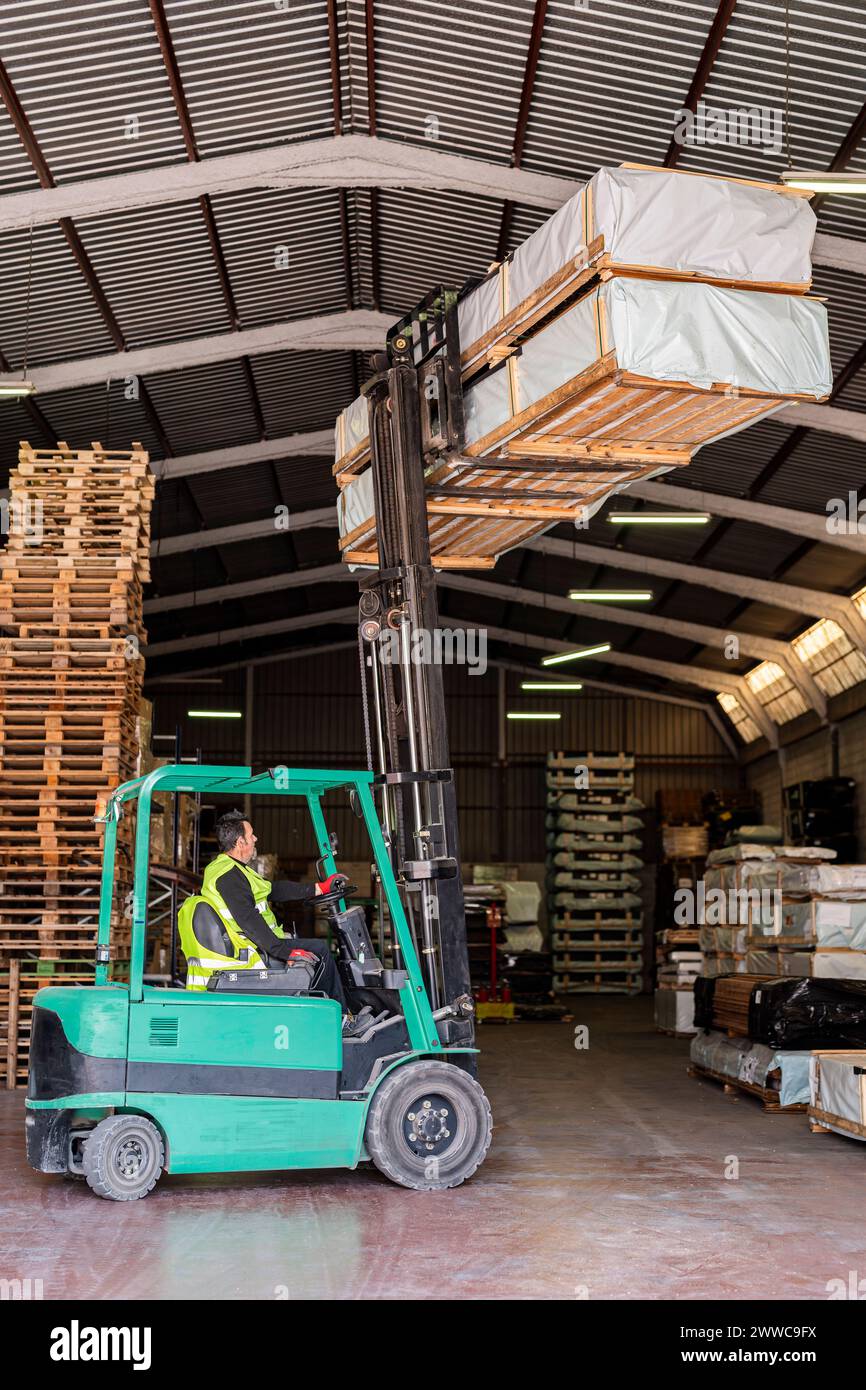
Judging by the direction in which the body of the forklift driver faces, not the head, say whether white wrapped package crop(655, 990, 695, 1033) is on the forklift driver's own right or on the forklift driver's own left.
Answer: on the forklift driver's own left

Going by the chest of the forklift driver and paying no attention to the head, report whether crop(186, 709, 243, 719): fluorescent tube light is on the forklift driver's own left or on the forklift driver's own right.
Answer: on the forklift driver's own left

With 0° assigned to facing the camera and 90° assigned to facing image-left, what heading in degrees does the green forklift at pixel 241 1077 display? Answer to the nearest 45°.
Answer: approximately 270°

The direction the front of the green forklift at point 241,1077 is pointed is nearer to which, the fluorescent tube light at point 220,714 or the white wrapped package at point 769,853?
the white wrapped package

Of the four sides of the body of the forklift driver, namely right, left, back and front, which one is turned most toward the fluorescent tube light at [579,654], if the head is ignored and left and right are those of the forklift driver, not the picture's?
left

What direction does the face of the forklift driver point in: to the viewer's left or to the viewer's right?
to the viewer's right

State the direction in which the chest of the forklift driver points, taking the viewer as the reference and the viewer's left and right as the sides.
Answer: facing to the right of the viewer

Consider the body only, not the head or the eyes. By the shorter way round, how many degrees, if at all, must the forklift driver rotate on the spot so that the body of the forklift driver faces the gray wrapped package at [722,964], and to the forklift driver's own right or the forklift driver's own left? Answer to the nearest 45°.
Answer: approximately 45° to the forklift driver's own left
